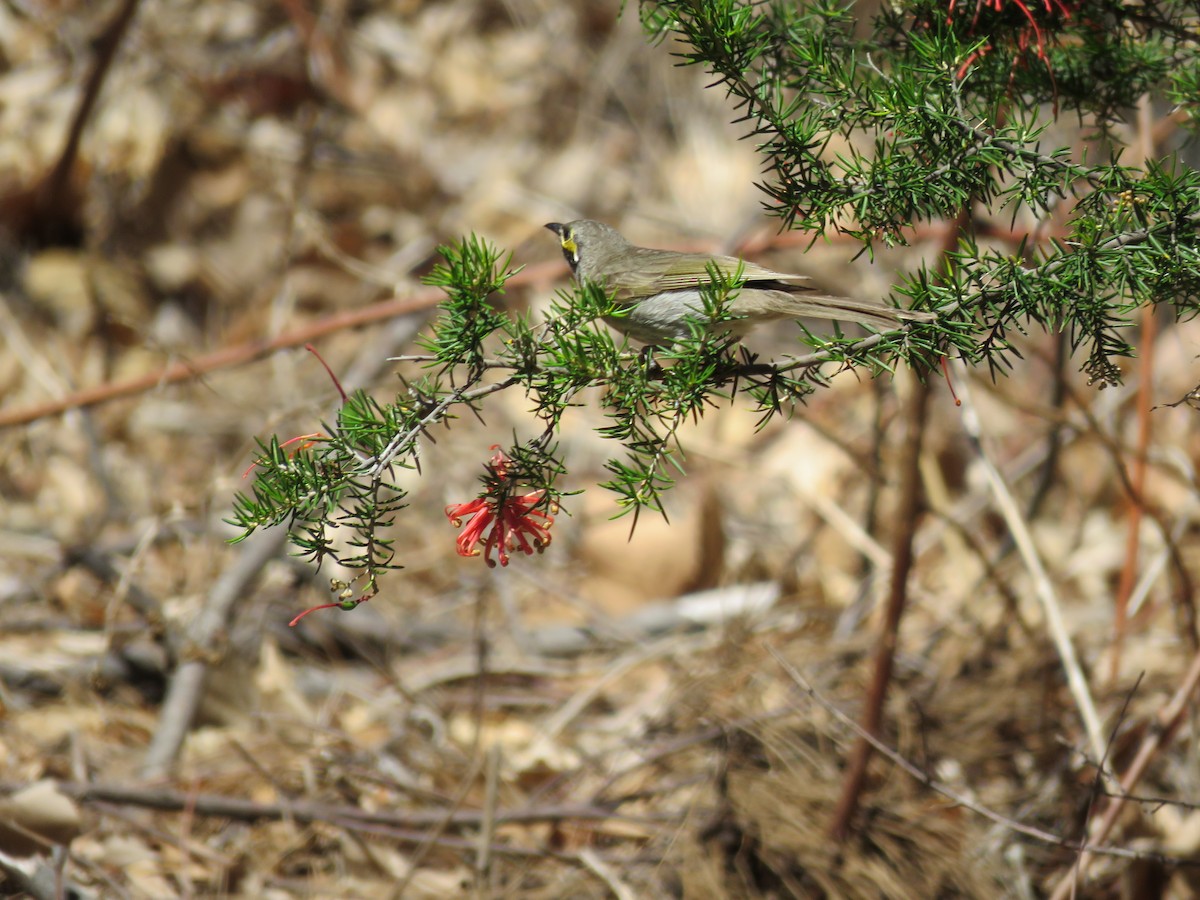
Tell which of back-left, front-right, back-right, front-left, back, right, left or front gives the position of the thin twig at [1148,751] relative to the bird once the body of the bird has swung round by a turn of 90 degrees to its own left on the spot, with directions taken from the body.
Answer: back-left

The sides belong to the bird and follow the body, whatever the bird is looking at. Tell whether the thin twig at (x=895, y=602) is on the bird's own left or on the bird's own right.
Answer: on the bird's own right

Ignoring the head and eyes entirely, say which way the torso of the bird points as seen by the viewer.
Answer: to the viewer's left

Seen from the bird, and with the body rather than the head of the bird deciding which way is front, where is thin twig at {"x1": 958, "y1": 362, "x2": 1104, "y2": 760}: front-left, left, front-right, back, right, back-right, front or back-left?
back-right
